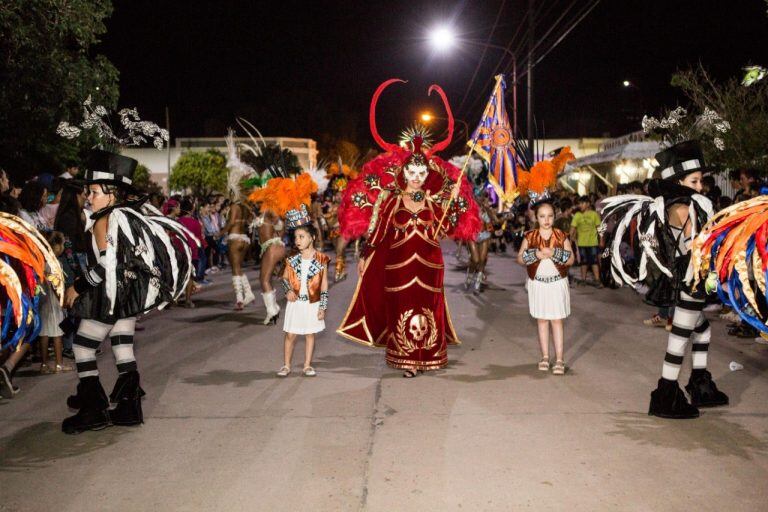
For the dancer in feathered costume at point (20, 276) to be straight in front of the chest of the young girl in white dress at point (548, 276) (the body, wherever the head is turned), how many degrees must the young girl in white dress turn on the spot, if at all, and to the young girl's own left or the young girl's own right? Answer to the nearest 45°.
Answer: approximately 45° to the young girl's own right

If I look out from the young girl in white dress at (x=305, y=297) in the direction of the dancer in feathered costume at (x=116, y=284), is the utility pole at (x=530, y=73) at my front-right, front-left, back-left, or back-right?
back-right

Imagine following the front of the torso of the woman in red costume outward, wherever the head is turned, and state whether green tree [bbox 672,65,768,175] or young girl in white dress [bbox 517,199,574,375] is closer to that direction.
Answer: the young girl in white dress

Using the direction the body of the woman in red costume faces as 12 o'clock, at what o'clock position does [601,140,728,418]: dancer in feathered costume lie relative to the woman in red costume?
The dancer in feathered costume is roughly at 10 o'clock from the woman in red costume.

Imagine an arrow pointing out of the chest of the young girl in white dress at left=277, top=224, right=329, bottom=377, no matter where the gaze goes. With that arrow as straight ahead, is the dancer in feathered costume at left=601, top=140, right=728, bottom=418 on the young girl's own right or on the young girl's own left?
on the young girl's own left

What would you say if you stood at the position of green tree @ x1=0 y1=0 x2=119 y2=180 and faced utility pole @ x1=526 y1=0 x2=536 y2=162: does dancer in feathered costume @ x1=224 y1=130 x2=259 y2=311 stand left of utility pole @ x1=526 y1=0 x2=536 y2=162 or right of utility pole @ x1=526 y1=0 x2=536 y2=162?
right

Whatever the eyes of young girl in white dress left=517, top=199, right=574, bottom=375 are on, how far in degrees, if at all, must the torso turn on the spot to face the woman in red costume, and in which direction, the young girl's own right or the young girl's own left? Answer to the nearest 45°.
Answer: approximately 90° to the young girl's own right
